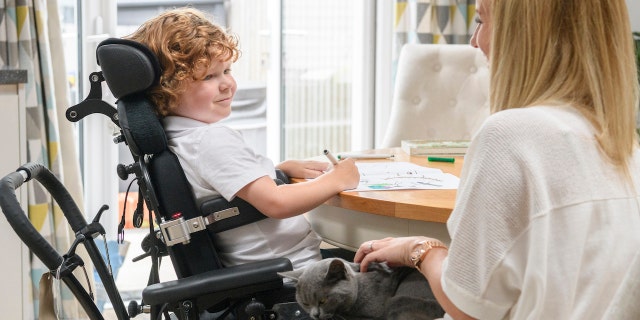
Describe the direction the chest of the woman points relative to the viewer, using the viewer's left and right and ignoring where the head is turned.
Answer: facing away from the viewer and to the left of the viewer

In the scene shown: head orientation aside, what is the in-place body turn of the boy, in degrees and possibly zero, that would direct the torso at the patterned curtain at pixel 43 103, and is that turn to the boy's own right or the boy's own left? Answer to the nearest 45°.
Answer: approximately 135° to the boy's own left

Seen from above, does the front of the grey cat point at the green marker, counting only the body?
no

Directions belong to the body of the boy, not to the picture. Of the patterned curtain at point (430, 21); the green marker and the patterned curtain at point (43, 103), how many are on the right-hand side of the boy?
0

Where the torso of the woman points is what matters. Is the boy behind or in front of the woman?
in front

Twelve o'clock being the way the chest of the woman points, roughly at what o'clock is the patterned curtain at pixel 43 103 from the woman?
The patterned curtain is roughly at 12 o'clock from the woman.

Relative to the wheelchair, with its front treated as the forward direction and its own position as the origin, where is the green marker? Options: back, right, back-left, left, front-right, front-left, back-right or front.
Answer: front-left

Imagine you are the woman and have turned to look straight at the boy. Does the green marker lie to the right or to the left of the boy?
right

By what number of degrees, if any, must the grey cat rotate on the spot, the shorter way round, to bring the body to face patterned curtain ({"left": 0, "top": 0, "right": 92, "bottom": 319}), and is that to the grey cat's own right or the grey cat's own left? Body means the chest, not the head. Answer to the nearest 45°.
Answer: approximately 90° to the grey cat's own right

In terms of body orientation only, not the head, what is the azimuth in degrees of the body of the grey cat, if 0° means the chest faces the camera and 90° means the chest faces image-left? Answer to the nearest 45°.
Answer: approximately 45°

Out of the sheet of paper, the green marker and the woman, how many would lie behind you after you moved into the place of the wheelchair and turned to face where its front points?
0

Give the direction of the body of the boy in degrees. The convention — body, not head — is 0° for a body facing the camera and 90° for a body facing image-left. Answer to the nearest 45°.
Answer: approximately 270°

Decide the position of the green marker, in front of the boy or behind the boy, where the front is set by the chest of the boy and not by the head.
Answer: in front

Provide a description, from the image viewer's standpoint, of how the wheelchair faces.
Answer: facing to the right of the viewer
